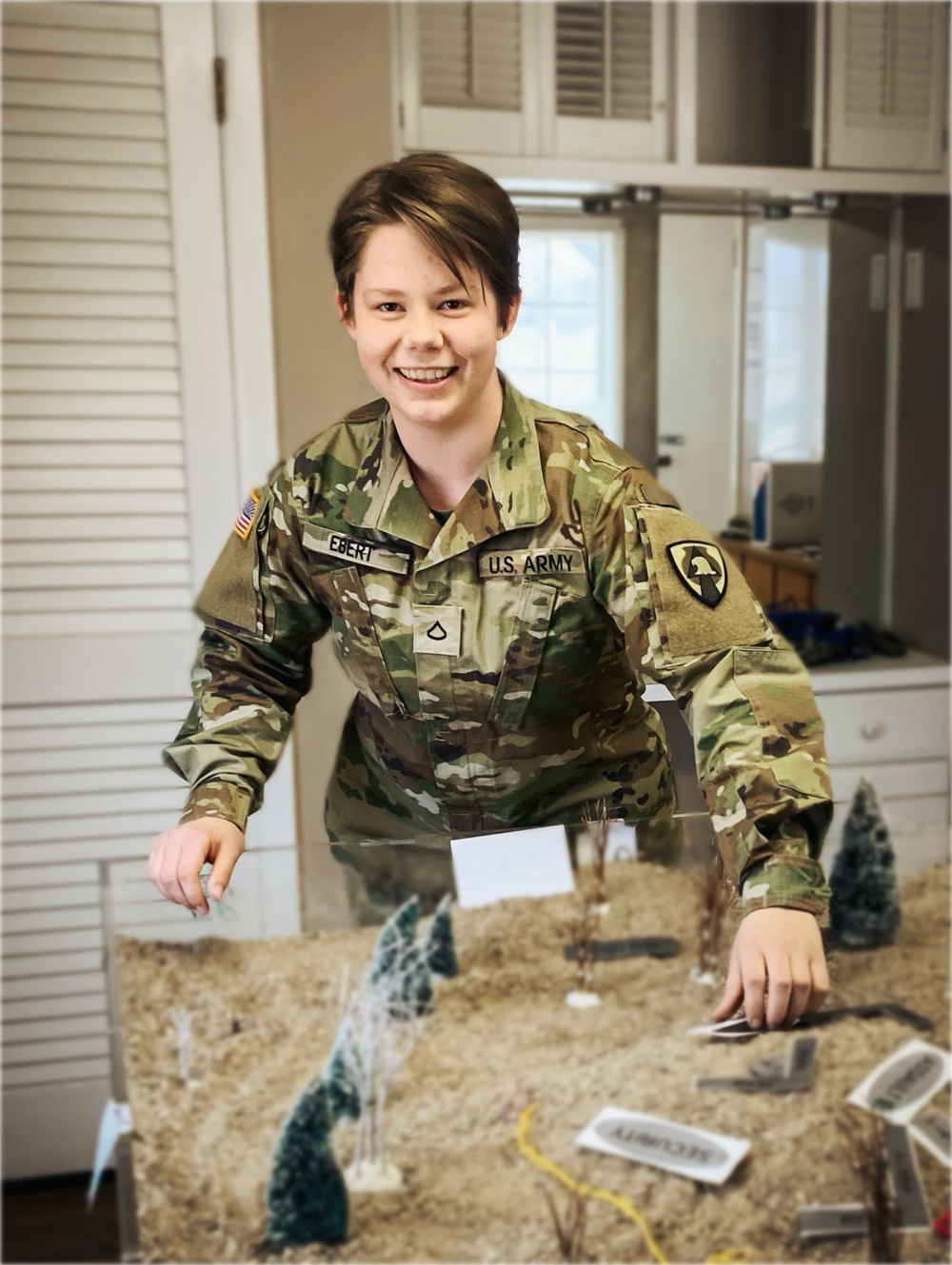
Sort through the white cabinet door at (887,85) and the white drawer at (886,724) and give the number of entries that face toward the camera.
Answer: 2

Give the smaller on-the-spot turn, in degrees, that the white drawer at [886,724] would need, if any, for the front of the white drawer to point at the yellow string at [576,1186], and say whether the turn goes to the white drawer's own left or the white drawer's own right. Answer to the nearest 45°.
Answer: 0° — it already faces it

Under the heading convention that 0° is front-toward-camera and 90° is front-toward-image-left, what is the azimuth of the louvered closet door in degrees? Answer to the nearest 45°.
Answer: approximately 0°

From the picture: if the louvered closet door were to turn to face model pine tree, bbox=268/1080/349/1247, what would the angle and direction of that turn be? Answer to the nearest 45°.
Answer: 0° — it already faces it

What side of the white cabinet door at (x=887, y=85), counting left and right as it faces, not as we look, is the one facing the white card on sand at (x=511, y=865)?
front

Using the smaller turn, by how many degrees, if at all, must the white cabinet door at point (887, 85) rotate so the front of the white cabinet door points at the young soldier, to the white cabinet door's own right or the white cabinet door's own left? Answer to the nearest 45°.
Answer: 0° — it already faces them

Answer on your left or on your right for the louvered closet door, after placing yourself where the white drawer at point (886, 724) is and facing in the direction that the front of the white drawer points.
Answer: on your right

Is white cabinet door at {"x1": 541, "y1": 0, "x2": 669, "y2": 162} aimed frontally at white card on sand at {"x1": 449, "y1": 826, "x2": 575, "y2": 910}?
yes
